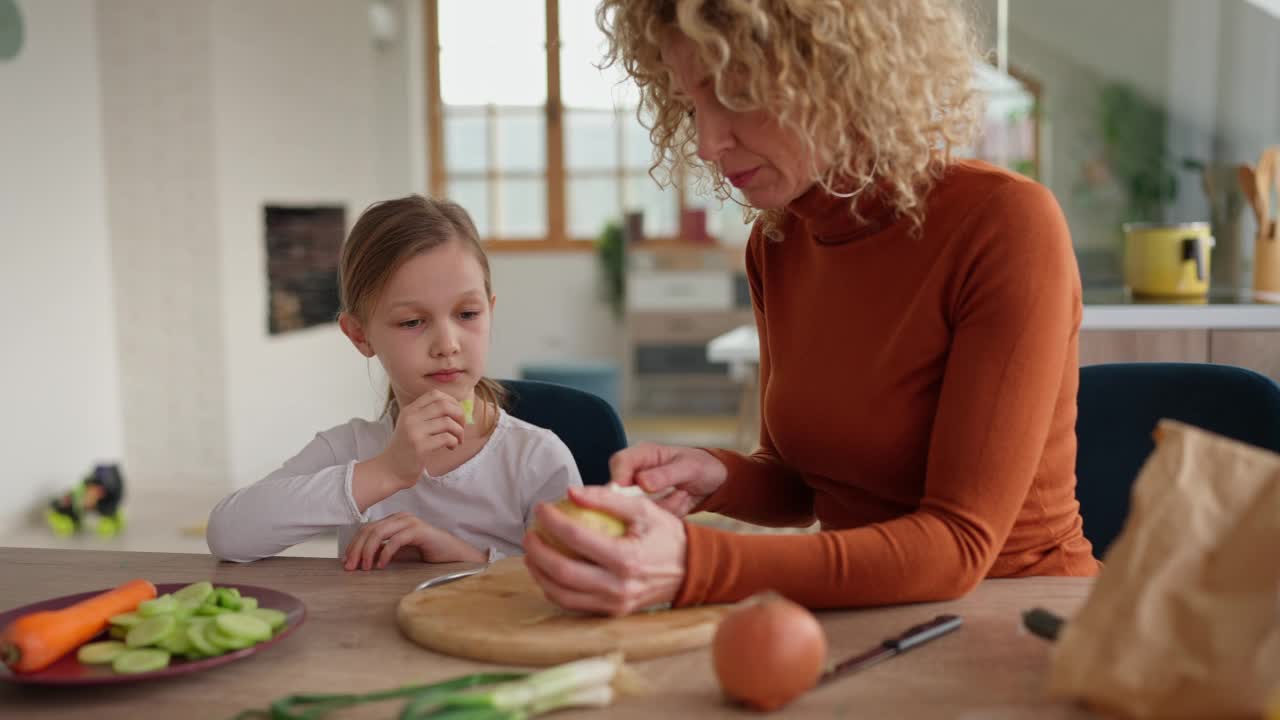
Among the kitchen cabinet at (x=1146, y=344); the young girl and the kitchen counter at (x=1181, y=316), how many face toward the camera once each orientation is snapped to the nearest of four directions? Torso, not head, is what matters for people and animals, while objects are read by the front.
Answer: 3

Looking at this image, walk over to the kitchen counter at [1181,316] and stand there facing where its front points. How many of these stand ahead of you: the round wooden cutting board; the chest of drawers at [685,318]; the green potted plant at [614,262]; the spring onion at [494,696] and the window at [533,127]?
2

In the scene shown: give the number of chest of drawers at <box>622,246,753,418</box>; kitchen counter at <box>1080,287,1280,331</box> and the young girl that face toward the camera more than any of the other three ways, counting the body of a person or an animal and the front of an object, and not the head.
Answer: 3

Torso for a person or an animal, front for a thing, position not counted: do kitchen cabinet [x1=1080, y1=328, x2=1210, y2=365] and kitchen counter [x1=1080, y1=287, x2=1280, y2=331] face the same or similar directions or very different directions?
same or similar directions

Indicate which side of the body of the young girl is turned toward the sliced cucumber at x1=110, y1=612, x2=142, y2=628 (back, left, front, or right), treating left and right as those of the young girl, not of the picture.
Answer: front

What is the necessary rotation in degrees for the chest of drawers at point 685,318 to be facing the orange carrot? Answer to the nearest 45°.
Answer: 0° — it already faces it

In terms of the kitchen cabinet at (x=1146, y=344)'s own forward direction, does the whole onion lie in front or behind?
in front

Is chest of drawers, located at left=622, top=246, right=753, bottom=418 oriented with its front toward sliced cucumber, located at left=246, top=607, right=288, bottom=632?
yes

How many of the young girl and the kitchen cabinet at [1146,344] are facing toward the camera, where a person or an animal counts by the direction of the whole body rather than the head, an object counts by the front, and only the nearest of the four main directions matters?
2

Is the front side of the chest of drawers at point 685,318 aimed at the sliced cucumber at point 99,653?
yes

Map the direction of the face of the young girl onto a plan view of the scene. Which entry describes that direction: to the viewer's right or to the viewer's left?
to the viewer's right

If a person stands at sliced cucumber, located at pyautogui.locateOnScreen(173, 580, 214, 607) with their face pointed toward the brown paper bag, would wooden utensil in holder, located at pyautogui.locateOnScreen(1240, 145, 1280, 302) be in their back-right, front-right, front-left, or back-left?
front-left

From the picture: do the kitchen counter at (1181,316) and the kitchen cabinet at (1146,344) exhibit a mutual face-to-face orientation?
no

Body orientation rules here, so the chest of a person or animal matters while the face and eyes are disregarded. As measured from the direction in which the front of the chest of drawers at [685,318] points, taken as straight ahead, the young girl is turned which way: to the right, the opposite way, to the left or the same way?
the same way

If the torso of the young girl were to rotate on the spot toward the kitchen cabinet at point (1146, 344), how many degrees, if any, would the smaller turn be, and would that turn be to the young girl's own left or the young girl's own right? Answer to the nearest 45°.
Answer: approximately 135° to the young girl's own left

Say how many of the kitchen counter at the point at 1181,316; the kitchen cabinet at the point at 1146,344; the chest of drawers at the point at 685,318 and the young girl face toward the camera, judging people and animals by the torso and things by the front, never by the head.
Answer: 4

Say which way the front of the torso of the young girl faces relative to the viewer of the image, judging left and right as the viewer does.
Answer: facing the viewer

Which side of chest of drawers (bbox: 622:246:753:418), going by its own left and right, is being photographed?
front

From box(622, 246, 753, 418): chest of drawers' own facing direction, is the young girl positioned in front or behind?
in front

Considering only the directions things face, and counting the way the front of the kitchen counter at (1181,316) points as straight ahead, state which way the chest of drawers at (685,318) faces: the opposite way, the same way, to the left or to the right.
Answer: the same way
